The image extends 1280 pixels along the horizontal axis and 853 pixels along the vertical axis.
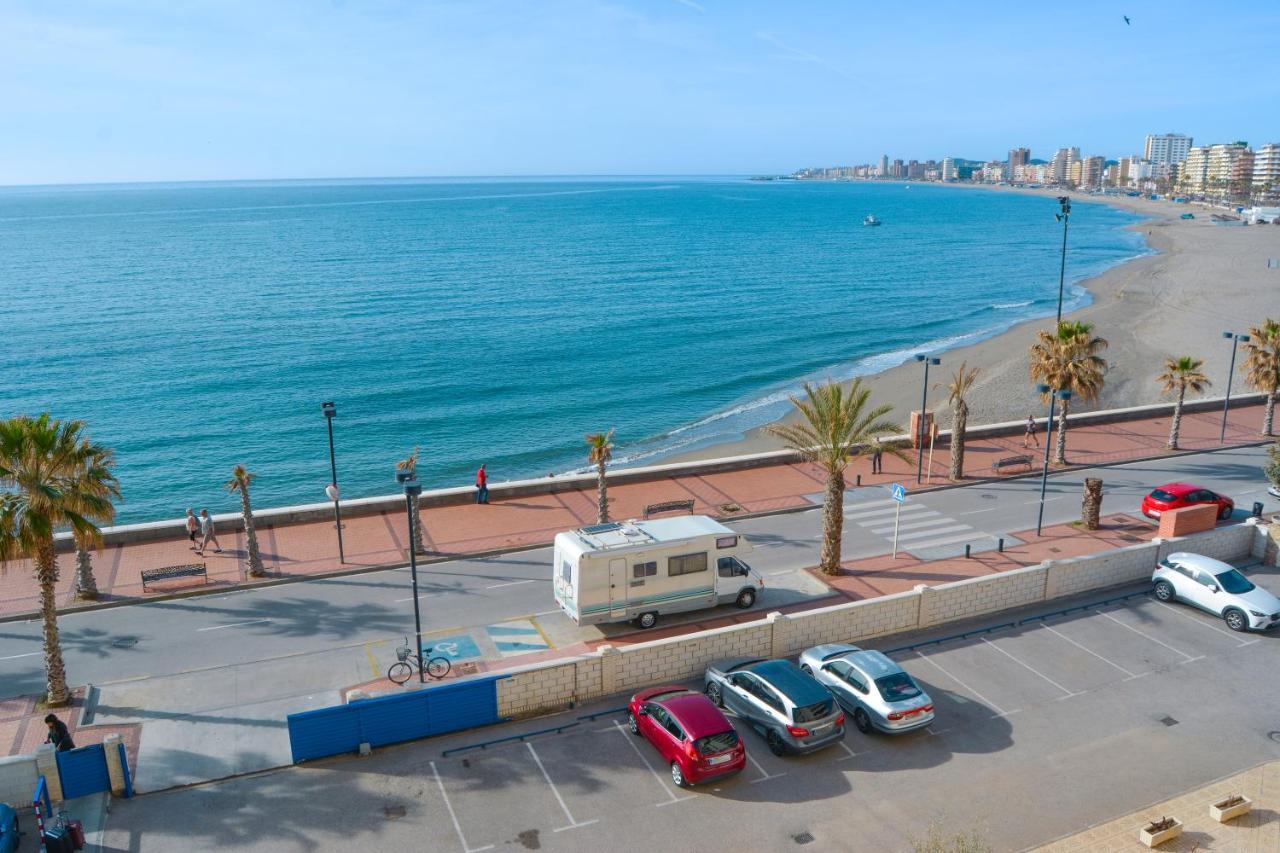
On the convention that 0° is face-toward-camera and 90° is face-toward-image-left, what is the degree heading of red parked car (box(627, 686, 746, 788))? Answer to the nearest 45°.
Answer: approximately 135°

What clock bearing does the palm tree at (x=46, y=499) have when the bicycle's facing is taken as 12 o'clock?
The palm tree is roughly at 12 o'clock from the bicycle.

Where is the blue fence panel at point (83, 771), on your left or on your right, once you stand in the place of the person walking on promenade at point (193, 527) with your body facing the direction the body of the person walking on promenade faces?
on your right

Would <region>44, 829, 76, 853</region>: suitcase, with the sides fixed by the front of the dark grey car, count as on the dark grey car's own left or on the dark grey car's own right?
on the dark grey car's own left

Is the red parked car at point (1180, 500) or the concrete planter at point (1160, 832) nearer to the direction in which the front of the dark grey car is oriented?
the red parked car

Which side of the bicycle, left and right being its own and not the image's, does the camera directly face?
left

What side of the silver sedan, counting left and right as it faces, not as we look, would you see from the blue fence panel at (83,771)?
left

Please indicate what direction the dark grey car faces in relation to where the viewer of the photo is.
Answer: facing away from the viewer and to the left of the viewer

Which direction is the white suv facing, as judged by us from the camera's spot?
facing the viewer and to the right of the viewer
